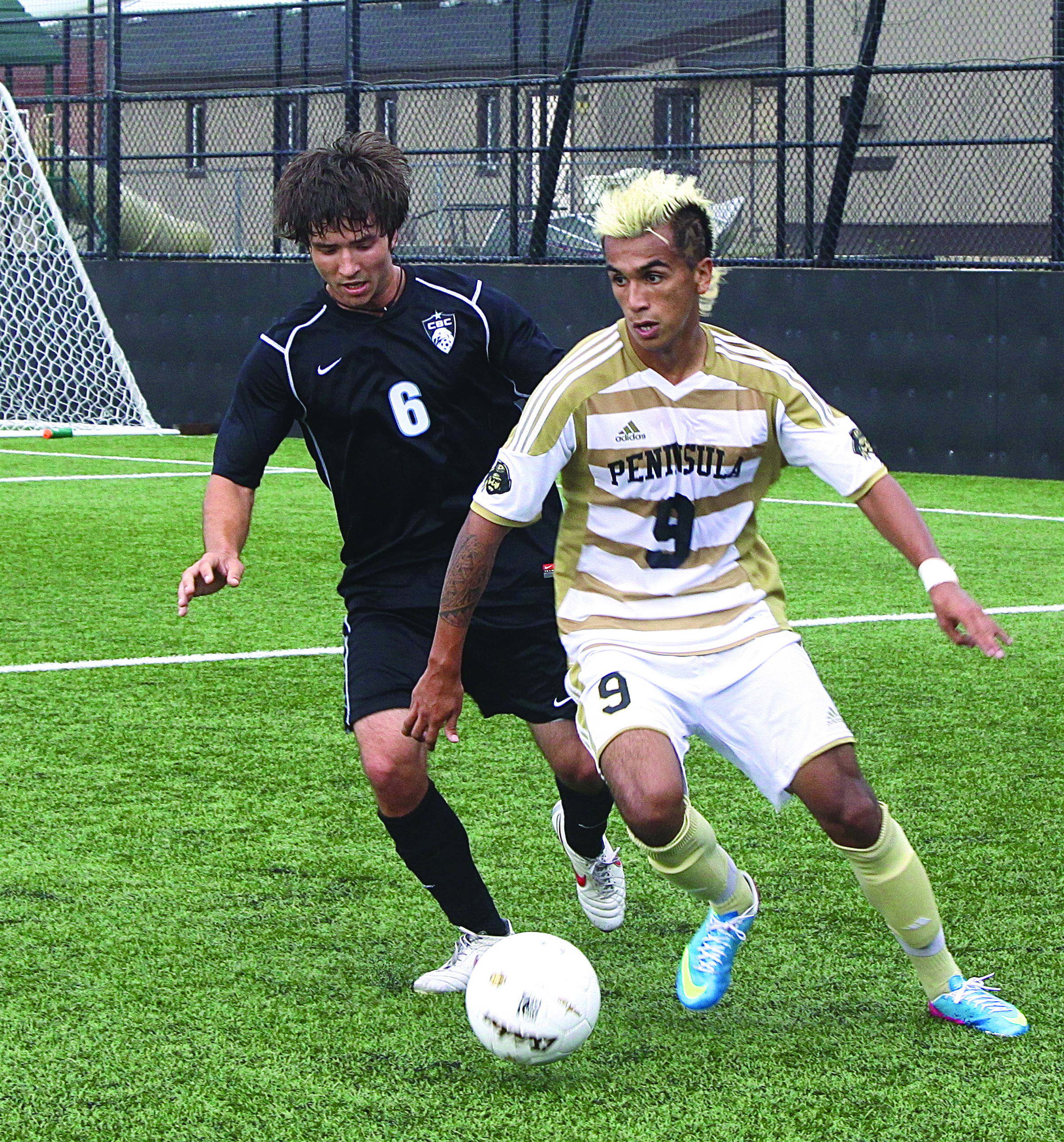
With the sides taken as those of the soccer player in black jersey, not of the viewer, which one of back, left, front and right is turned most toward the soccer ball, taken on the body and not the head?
front

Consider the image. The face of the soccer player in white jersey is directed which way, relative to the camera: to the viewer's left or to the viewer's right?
to the viewer's left

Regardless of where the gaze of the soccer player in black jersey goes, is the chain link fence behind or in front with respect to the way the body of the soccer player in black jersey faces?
behind

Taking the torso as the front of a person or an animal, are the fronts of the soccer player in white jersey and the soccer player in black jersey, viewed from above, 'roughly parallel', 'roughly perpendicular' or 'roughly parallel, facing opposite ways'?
roughly parallel

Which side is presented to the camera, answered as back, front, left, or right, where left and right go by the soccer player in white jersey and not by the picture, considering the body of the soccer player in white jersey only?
front

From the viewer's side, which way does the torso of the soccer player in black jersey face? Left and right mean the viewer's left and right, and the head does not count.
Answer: facing the viewer

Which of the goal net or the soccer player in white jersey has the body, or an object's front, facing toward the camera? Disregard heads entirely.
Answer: the soccer player in white jersey

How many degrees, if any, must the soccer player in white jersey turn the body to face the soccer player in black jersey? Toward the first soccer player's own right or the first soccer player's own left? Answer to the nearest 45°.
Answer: approximately 135° to the first soccer player's own right
